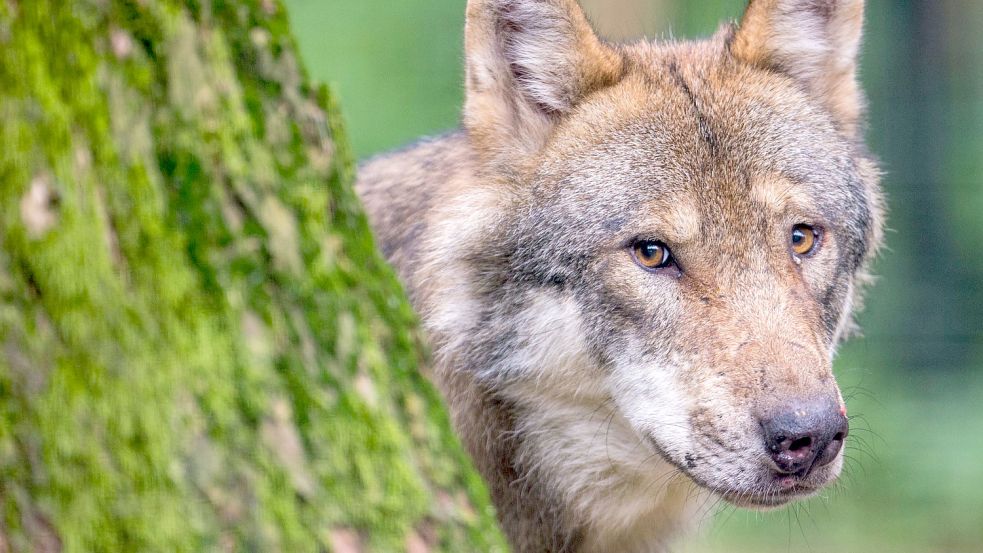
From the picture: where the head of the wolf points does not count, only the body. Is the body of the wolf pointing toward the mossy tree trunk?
no

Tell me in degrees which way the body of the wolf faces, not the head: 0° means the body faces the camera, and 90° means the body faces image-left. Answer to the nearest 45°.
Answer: approximately 315°
